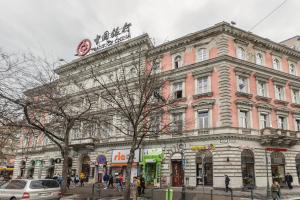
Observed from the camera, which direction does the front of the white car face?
facing away from the viewer and to the left of the viewer

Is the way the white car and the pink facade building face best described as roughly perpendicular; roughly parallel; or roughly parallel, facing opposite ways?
roughly perpendicular

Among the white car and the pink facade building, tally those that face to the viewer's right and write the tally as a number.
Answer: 0

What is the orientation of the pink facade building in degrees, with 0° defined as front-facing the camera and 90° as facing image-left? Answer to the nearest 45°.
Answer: approximately 45°

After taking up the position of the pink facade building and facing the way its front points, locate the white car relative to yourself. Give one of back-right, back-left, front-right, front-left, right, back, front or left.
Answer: front

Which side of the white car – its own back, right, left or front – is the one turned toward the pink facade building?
right
